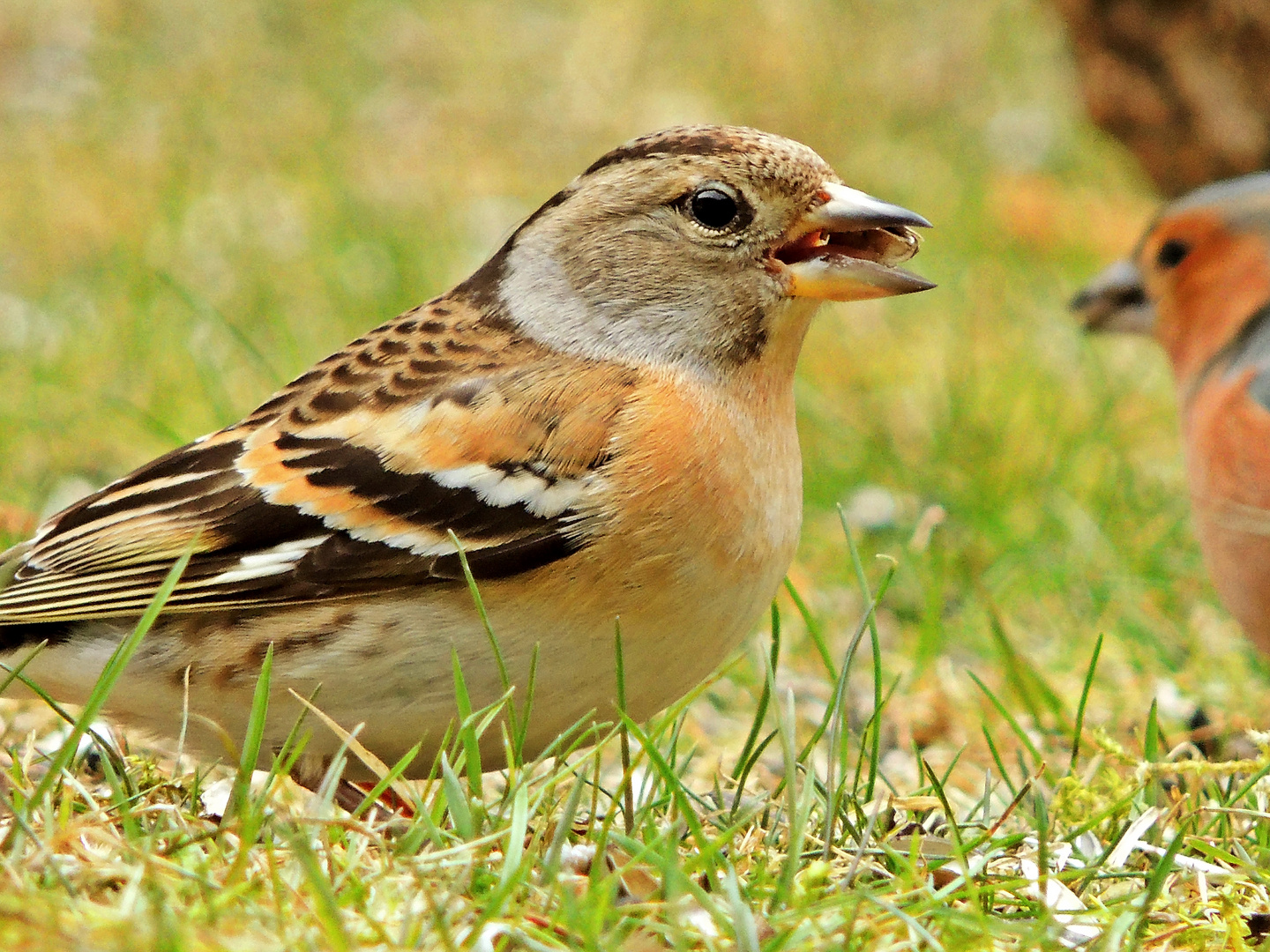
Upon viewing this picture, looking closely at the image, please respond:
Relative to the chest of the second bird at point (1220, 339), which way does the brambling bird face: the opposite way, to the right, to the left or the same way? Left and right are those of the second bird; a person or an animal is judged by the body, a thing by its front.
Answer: the opposite way

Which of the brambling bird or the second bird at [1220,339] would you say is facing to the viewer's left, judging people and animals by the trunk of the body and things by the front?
the second bird

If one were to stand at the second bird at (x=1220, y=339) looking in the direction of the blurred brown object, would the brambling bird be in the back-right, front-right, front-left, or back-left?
back-left

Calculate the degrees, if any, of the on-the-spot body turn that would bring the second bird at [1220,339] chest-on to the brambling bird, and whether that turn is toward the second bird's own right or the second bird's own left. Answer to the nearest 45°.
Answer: approximately 45° to the second bird's own left

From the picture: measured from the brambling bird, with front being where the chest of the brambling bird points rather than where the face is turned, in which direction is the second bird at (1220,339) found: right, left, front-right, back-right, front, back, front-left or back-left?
front-left

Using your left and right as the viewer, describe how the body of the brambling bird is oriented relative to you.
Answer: facing to the right of the viewer

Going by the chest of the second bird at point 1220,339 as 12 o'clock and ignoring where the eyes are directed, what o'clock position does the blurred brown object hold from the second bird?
The blurred brown object is roughly at 3 o'clock from the second bird.

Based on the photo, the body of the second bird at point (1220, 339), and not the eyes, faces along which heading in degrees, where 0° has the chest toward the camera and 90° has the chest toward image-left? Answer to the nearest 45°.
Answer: approximately 90°

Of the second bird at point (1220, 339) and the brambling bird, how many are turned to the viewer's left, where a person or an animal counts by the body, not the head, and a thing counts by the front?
1

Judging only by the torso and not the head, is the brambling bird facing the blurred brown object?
no
